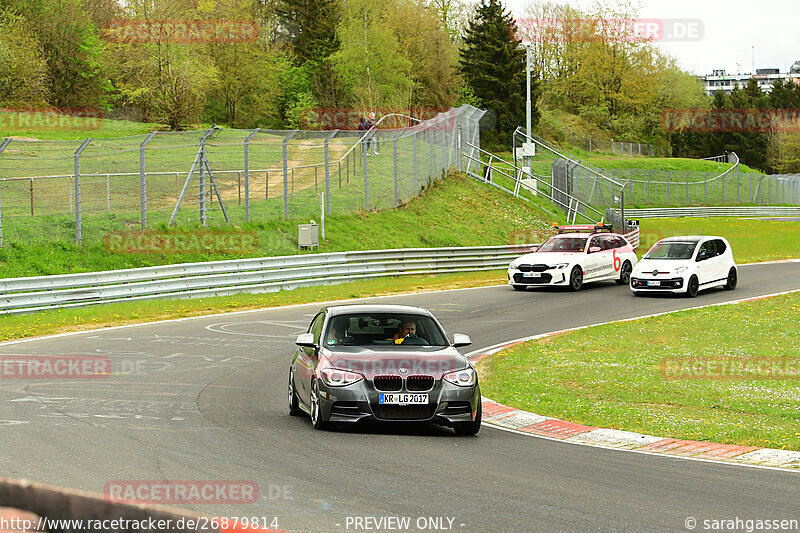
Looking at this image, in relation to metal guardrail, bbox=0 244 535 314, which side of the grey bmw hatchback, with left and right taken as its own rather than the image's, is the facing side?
back

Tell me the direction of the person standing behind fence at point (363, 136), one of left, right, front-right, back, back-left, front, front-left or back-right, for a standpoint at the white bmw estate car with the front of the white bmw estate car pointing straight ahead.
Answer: right

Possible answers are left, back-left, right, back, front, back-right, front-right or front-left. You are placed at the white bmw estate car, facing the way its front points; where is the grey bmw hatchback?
front-left

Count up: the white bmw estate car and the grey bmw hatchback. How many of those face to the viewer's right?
0

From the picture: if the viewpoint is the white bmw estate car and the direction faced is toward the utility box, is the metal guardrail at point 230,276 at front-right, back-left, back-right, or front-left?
front-left

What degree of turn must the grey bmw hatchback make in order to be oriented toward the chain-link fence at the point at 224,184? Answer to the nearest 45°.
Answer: approximately 180°

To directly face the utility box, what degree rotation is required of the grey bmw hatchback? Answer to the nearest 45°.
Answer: approximately 180°

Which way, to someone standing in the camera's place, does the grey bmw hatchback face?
facing the viewer

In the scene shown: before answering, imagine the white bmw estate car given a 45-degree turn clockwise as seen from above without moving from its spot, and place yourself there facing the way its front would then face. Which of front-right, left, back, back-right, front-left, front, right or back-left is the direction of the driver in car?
left

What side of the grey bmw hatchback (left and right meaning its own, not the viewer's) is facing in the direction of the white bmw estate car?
back

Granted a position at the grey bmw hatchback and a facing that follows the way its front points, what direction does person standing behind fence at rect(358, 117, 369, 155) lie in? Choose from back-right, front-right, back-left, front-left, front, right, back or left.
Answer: back

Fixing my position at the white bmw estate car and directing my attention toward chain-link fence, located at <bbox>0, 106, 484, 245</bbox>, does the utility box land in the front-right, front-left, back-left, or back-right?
front-left
